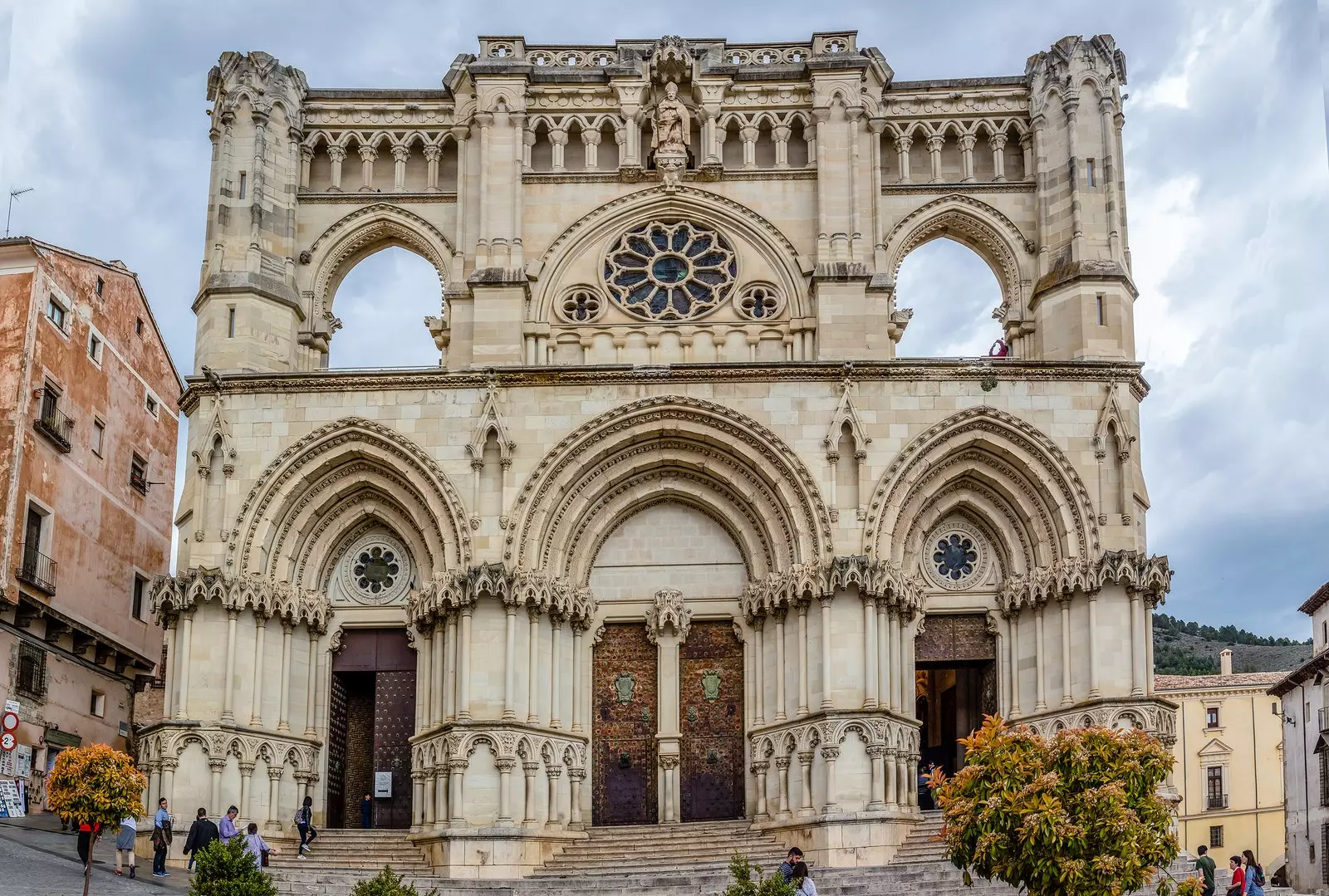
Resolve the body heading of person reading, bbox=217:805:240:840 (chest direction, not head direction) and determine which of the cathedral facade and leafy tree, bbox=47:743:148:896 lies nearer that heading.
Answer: the cathedral facade

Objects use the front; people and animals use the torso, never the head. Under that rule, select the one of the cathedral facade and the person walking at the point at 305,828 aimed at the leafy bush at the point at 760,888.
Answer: the cathedral facade

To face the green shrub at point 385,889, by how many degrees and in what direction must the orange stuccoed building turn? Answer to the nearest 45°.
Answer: approximately 45° to its right

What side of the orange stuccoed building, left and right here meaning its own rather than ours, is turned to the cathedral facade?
front
